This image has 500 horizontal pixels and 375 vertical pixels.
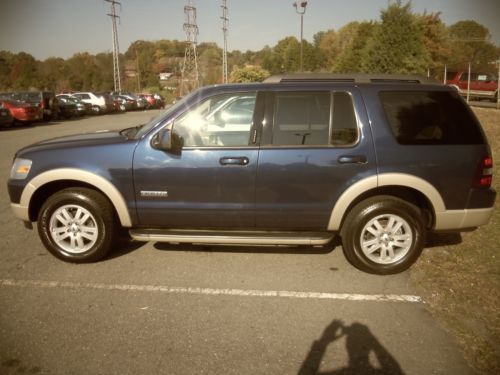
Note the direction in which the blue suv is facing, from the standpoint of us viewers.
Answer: facing to the left of the viewer

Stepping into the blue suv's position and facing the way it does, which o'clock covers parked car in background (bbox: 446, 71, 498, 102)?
The parked car in background is roughly at 4 o'clock from the blue suv.

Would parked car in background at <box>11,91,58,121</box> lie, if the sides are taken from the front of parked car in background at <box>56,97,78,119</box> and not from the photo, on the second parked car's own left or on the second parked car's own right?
on the second parked car's own right

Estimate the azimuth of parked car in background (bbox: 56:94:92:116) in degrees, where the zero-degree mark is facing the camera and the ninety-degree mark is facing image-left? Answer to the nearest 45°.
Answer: approximately 315°
